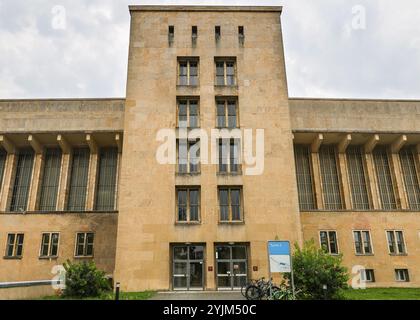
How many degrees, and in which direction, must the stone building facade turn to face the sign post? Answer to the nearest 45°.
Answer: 0° — it already faces it

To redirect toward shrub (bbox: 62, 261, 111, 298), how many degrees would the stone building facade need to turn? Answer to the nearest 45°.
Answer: approximately 45° to its right

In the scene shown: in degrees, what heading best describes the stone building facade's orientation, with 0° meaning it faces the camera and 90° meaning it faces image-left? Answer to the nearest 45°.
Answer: approximately 0°

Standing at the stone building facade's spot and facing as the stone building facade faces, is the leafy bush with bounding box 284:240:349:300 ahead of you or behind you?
ahead
